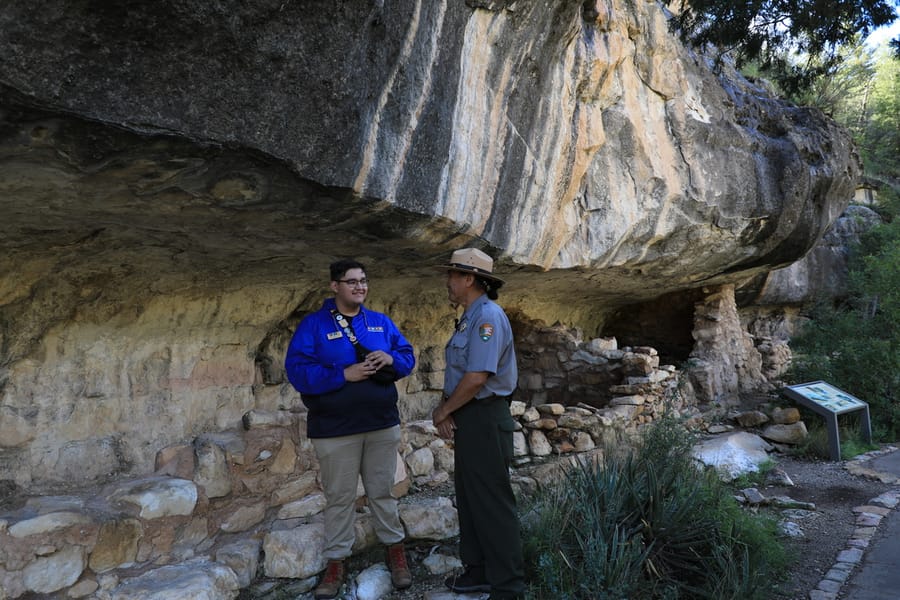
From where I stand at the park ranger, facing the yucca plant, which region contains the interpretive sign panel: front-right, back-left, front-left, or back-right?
front-left

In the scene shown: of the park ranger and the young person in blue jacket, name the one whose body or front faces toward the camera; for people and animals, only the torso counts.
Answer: the young person in blue jacket

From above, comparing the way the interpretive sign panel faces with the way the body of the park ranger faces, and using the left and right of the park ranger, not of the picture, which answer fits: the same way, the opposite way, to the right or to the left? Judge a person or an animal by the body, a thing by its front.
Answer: to the left

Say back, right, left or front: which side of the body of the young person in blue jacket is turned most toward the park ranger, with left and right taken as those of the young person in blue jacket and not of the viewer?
left

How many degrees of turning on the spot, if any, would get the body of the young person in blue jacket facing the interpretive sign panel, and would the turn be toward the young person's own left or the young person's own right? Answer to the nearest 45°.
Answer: approximately 135° to the young person's own left

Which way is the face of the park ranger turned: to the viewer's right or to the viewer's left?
to the viewer's left

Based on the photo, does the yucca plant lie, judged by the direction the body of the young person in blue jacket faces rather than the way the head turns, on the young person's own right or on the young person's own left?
on the young person's own left

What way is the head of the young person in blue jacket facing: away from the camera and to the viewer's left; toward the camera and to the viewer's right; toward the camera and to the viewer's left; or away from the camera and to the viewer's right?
toward the camera and to the viewer's right

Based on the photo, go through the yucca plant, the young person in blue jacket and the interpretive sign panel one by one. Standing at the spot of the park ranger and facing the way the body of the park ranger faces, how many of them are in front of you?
1

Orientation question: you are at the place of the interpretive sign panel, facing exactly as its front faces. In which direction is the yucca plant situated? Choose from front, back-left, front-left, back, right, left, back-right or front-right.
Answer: front-right

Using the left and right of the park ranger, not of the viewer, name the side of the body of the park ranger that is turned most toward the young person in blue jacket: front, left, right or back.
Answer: front

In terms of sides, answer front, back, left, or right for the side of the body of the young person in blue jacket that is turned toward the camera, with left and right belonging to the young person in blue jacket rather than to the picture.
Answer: front

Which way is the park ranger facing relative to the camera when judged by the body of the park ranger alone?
to the viewer's left
